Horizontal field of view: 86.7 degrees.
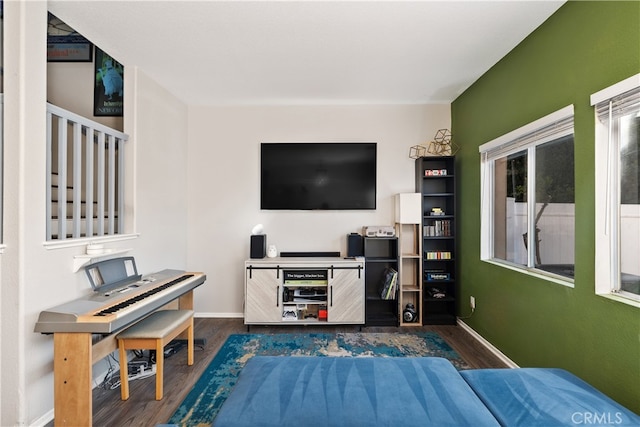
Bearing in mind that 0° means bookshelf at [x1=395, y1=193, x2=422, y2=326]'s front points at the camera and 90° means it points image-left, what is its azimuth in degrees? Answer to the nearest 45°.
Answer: approximately 0°

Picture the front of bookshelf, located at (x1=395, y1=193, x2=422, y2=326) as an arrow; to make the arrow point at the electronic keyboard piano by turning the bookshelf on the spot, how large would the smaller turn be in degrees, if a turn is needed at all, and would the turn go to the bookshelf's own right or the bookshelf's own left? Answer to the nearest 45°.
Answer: approximately 45° to the bookshelf's own right

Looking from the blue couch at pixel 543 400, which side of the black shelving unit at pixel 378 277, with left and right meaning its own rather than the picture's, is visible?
front

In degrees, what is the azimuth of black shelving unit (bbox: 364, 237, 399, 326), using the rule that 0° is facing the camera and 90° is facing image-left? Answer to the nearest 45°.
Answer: approximately 0°
